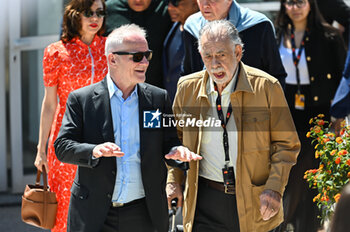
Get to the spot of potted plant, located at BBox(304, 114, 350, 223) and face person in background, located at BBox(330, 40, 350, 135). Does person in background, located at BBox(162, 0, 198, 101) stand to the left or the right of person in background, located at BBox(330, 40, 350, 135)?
left

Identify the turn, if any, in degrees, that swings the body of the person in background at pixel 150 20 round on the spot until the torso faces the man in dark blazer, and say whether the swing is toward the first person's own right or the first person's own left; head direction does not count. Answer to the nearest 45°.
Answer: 0° — they already face them

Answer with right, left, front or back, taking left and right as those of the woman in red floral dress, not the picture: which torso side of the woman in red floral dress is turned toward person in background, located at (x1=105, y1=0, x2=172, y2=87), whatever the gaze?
left

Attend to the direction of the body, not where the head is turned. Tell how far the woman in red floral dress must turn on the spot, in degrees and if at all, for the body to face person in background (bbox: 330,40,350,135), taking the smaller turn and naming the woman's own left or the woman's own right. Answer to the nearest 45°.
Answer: approximately 45° to the woman's own left

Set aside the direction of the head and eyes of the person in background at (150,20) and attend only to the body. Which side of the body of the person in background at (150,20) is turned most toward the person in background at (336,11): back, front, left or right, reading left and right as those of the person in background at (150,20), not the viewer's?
left
